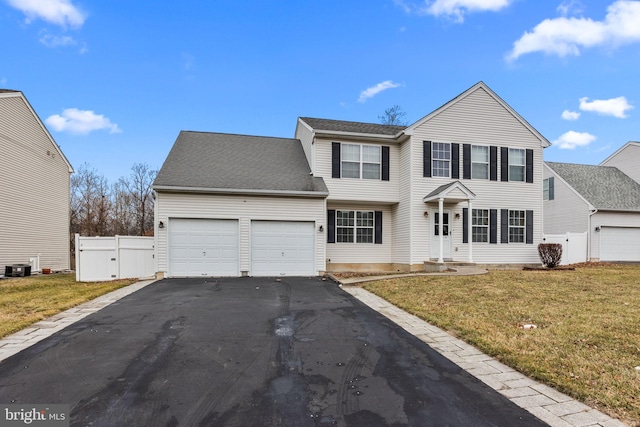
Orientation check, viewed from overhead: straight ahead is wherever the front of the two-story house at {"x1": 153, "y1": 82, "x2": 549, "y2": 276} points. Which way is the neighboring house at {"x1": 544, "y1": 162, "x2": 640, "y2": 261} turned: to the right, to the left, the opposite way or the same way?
the same way

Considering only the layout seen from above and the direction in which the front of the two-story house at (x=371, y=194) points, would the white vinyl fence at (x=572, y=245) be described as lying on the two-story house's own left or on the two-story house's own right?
on the two-story house's own left

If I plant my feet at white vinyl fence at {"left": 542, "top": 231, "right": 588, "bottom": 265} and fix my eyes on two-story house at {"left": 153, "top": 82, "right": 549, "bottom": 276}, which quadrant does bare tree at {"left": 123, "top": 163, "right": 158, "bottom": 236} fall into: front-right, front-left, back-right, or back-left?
front-right

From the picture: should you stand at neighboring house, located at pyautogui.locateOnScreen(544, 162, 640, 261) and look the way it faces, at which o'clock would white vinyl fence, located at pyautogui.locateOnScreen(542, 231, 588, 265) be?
The white vinyl fence is roughly at 2 o'clock from the neighboring house.

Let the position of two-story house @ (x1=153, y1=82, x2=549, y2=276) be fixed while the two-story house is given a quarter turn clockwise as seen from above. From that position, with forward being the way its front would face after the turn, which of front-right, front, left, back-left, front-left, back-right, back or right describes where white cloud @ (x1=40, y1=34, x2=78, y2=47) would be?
front

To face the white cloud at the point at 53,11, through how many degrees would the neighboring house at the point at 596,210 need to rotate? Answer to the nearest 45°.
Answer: approximately 90° to its right

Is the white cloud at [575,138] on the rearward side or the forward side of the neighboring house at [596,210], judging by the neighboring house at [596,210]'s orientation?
on the rearward side

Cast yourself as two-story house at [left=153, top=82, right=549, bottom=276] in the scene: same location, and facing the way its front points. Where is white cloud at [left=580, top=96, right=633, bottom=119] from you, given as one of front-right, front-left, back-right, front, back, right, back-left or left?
back-left

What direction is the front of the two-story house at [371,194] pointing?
toward the camera

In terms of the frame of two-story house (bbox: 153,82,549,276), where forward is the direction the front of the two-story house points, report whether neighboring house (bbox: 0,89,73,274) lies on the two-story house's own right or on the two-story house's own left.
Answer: on the two-story house's own right

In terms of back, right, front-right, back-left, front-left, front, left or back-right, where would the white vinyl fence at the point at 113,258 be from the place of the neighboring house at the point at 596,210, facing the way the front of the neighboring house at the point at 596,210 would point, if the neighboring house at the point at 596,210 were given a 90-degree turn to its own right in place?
front

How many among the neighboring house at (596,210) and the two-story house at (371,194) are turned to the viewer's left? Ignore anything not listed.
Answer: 0
